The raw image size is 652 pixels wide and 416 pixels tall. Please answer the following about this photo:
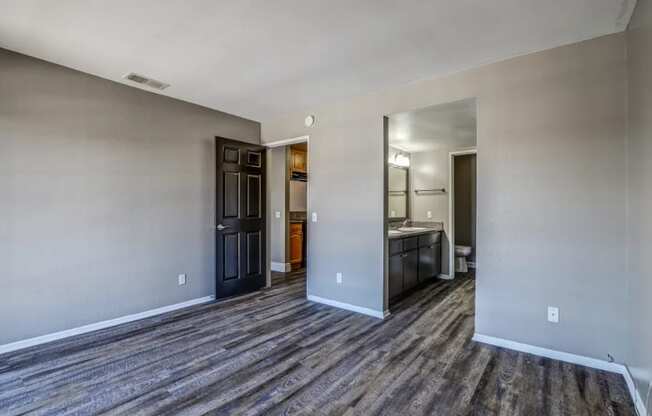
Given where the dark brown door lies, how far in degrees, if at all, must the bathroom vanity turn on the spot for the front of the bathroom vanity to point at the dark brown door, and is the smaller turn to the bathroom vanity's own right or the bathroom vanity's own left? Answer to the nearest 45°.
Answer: approximately 135° to the bathroom vanity's own right

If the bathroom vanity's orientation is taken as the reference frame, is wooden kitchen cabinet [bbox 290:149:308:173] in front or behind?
behind

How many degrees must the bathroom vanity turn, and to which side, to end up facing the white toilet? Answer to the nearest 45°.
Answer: approximately 90° to its left

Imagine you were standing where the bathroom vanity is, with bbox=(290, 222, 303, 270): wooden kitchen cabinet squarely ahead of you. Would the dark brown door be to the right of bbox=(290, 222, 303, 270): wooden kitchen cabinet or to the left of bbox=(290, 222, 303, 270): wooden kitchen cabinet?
left

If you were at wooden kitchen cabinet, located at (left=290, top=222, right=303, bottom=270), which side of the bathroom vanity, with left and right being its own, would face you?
back

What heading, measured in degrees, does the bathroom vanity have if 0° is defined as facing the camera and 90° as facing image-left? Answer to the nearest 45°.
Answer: approximately 315°
